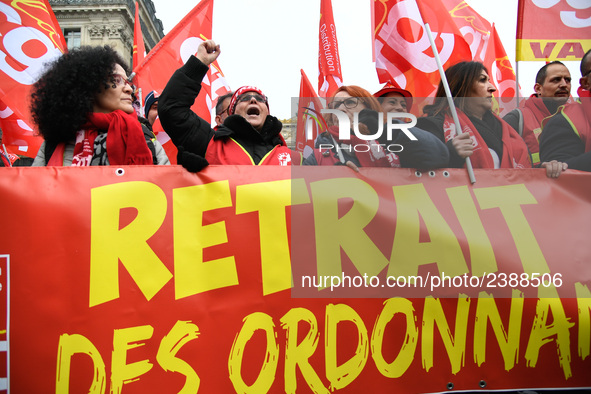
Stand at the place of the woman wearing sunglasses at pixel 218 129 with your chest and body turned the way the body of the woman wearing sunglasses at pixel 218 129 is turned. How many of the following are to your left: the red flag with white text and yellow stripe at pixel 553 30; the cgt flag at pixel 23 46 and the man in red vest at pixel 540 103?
2

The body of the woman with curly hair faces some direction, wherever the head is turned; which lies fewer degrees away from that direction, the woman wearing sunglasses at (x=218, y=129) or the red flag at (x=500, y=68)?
the woman wearing sunglasses

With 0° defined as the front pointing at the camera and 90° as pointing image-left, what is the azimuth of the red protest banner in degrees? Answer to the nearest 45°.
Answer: approximately 0°

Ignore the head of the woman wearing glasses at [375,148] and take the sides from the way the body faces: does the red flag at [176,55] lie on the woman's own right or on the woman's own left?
on the woman's own right

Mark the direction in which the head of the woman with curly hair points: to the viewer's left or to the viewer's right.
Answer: to the viewer's right

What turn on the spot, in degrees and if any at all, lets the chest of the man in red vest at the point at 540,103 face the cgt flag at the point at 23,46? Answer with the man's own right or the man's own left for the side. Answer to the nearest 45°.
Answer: approximately 135° to the man's own right

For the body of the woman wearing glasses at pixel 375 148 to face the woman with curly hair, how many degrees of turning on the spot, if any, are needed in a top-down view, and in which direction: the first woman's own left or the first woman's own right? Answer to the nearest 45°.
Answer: approximately 45° to the first woman's own right

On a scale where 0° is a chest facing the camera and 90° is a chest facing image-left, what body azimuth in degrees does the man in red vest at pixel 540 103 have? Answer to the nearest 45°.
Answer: approximately 315°
